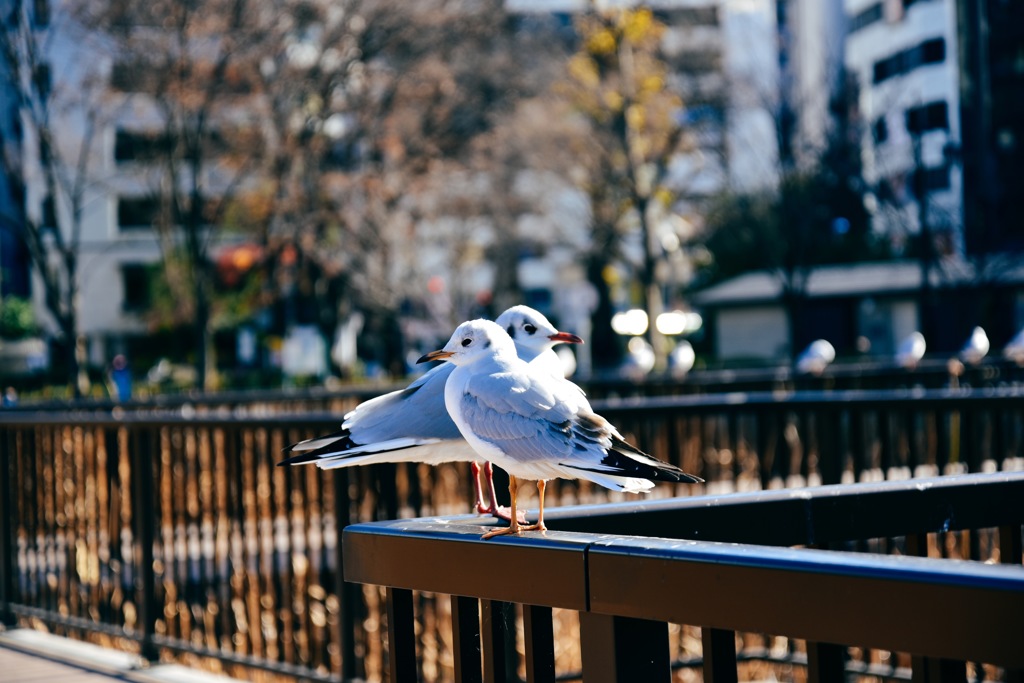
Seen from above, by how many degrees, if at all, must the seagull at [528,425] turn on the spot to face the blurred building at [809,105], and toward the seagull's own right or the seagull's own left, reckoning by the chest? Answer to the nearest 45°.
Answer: approximately 90° to the seagull's own right

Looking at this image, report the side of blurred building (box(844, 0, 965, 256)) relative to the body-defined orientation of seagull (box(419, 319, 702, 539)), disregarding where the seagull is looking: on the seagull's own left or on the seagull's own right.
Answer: on the seagull's own right

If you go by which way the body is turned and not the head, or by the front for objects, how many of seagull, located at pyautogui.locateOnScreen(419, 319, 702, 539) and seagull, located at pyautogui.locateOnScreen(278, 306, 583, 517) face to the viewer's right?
1

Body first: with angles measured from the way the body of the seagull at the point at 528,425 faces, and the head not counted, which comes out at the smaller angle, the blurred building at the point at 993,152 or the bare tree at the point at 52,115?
the bare tree

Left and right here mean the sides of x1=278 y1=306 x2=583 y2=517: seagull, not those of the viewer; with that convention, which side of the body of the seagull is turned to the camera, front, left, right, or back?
right

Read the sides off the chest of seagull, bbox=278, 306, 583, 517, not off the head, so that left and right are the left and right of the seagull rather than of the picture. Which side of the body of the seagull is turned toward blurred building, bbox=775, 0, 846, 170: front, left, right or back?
left

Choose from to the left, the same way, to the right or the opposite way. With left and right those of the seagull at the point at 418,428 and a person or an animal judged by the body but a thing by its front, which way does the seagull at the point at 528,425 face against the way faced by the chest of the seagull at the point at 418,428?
the opposite way

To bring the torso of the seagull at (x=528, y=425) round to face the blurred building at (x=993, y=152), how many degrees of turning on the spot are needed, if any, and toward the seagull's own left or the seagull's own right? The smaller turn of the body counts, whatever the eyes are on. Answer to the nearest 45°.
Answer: approximately 90° to the seagull's own right

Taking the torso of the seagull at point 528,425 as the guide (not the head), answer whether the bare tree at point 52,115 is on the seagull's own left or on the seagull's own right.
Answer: on the seagull's own right

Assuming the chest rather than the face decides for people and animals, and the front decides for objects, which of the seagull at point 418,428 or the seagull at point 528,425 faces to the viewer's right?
the seagull at point 418,428

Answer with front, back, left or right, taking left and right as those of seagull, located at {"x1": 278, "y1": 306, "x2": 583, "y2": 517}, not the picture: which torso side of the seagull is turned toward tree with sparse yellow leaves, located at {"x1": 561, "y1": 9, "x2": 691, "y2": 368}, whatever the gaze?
left

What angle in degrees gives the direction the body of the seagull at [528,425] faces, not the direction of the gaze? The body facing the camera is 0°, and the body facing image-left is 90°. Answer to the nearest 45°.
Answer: approximately 90°

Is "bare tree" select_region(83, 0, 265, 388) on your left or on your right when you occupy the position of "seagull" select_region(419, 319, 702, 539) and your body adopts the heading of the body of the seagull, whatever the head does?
on your right
